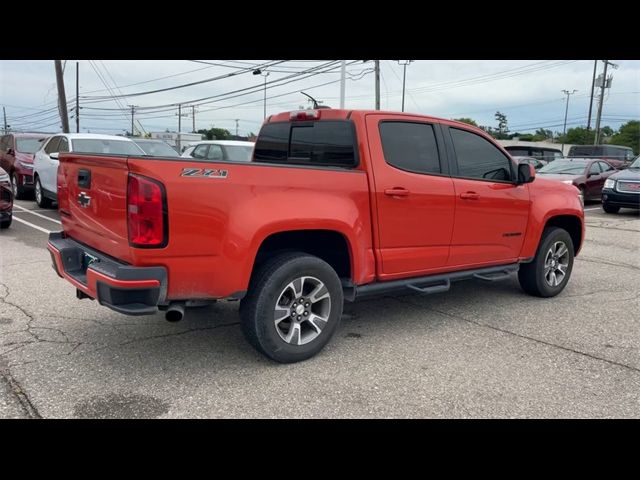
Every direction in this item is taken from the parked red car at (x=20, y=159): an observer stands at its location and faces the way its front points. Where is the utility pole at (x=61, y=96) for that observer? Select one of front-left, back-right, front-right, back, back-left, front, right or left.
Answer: back-left

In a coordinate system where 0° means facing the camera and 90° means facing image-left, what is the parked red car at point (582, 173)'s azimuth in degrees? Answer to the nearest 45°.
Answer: approximately 45°

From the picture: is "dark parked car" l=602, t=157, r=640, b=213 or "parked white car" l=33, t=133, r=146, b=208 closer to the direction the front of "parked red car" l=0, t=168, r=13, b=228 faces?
the dark parked car

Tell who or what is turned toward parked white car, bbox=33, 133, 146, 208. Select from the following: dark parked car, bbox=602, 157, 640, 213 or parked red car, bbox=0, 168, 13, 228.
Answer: the dark parked car

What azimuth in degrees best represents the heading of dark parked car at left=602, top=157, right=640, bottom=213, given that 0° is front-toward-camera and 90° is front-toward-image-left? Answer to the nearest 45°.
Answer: approximately 45°

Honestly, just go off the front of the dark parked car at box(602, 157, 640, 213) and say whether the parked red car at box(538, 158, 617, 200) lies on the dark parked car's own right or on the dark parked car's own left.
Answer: on the dark parked car's own right

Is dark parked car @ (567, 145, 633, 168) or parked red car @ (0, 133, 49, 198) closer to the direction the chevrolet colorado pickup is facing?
the dark parked car

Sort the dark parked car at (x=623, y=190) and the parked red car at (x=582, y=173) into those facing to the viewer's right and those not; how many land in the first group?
0
